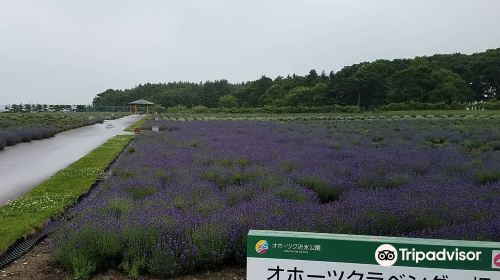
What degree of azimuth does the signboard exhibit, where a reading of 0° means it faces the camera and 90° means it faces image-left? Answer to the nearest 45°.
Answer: approximately 0°

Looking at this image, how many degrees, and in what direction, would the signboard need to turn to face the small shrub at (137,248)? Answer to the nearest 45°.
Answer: approximately 135° to its right

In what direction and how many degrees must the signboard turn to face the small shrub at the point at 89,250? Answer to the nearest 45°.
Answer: approximately 135° to its right

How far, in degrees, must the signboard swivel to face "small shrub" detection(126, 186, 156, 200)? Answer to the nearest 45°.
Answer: approximately 135° to its right

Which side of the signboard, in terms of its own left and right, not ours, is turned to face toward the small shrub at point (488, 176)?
back

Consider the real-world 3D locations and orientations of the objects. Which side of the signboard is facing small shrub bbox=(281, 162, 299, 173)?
back

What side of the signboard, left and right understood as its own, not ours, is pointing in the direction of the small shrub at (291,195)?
back

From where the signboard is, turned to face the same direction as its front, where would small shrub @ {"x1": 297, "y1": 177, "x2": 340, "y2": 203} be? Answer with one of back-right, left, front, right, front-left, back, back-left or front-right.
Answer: back

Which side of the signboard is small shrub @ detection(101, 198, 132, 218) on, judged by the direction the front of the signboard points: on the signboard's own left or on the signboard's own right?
on the signboard's own right
